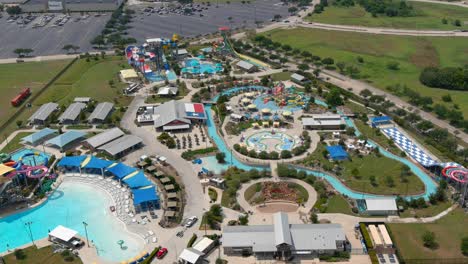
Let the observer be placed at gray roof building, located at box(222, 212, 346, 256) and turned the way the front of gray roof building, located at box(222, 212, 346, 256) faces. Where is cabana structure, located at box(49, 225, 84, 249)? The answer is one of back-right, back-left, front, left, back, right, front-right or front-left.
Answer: right

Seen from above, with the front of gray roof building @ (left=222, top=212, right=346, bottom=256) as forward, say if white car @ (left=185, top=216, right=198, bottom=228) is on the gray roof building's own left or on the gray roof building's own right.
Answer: on the gray roof building's own right

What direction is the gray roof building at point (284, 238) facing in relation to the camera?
toward the camera

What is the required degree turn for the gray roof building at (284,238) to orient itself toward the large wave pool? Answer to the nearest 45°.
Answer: approximately 90° to its right

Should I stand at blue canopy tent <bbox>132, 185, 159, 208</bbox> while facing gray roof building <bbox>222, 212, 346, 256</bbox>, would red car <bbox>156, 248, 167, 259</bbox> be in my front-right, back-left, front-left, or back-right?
front-right

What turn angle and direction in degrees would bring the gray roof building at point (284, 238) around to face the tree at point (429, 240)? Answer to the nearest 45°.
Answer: approximately 90° to its left

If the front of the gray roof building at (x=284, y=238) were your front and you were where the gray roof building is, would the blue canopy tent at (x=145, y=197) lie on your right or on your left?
on your right

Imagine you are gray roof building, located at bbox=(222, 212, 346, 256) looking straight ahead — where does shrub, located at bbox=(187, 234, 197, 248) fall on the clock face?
The shrub is roughly at 3 o'clock from the gray roof building.

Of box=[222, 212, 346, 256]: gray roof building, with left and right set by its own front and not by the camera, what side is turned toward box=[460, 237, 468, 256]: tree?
left

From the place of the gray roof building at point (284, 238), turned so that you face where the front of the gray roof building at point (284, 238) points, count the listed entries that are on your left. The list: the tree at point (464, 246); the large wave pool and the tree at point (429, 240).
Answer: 2

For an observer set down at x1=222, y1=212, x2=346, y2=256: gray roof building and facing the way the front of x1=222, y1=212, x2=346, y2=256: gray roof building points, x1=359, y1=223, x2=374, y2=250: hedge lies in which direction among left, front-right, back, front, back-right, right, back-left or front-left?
left

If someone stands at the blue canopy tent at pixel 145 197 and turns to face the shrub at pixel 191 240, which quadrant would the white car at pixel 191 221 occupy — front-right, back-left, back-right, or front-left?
front-left

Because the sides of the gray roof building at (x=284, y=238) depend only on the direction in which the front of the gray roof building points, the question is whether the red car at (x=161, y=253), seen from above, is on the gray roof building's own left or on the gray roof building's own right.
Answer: on the gray roof building's own right
